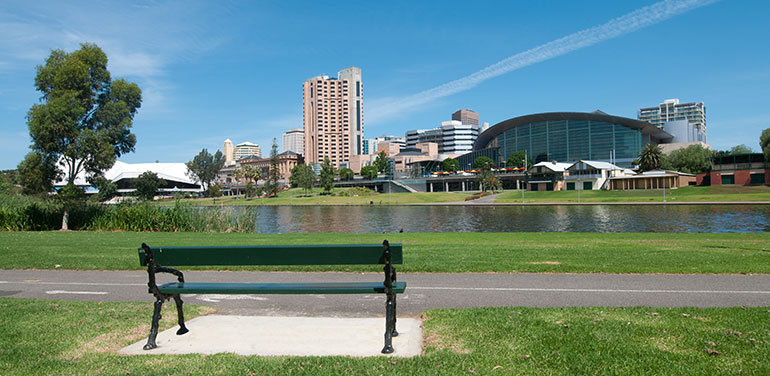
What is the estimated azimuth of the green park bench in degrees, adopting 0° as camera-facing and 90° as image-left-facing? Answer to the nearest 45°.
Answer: approximately 180°

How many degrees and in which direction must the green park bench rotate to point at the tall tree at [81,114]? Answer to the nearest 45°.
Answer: approximately 45° to its left
